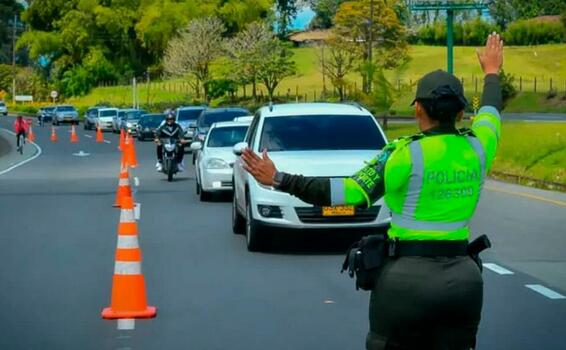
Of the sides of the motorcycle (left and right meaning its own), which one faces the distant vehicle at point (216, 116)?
back

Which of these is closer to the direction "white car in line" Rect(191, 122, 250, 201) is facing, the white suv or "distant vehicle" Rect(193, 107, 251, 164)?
the white suv

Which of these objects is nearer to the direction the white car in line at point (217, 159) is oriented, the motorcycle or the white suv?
the white suv

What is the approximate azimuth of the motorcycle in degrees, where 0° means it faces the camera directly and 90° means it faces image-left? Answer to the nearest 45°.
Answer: approximately 0°

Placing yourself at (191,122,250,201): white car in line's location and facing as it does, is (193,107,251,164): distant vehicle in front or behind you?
behind

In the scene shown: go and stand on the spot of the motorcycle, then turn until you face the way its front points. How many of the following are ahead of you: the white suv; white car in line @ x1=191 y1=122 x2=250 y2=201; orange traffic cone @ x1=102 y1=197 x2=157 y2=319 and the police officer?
4

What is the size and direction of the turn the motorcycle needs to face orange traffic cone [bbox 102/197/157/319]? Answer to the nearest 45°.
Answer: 0° — it already faces it

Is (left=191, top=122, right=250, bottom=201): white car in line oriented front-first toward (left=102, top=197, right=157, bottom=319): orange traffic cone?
yes

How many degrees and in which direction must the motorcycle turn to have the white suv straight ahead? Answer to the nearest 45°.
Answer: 0° — it already faces it

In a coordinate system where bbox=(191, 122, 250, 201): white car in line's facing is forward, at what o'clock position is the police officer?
The police officer is roughly at 12 o'clock from the white car in line.

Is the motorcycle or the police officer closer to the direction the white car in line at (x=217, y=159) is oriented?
the police officer

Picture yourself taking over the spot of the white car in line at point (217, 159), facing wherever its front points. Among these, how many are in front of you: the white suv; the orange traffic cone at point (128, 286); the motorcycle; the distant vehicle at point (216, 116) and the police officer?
3

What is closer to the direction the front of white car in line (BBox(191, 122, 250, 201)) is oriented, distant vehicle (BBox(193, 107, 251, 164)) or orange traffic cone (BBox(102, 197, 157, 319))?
the orange traffic cone

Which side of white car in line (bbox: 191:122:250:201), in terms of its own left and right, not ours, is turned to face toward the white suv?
front
